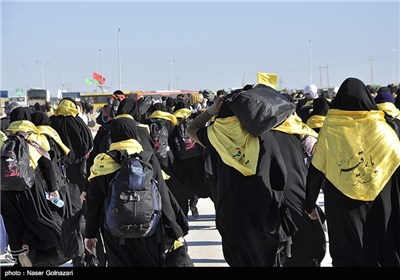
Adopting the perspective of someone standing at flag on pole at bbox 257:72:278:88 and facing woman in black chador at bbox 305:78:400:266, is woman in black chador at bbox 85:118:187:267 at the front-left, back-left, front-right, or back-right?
front-right

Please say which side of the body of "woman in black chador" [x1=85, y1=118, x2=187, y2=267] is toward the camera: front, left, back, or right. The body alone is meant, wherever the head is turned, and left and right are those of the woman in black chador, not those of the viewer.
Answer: back

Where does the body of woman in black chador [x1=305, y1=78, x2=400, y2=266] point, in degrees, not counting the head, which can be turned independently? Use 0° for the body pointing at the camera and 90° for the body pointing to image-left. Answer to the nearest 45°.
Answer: approximately 180°

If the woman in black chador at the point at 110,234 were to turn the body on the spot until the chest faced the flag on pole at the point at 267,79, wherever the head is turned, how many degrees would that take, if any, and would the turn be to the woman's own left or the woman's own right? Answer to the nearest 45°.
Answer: approximately 45° to the woman's own right

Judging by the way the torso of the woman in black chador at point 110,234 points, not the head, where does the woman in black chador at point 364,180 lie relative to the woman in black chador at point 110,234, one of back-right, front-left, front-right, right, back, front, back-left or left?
right

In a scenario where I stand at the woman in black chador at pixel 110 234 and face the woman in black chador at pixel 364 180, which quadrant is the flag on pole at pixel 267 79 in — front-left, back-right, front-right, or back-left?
front-left

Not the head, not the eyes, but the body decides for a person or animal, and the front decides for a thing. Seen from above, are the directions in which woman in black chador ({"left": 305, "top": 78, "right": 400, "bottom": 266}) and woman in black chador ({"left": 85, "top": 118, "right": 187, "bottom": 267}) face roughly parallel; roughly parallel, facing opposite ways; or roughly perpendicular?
roughly parallel

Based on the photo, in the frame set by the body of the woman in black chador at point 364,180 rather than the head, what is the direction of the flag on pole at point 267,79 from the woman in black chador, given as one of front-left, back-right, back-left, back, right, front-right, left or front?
front-left

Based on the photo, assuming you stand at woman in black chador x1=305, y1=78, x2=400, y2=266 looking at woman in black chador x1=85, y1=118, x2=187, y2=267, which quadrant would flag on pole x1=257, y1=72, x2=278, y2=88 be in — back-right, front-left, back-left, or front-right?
front-right

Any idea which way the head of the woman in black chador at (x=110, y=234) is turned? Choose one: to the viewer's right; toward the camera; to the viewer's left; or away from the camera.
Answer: away from the camera

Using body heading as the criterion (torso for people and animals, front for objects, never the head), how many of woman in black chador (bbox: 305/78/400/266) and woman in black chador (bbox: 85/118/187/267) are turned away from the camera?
2

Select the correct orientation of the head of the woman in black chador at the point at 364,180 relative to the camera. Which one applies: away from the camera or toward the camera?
away from the camera

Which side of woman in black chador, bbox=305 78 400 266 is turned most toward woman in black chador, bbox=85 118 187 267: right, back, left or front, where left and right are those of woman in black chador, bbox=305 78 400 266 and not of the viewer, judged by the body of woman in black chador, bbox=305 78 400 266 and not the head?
left
